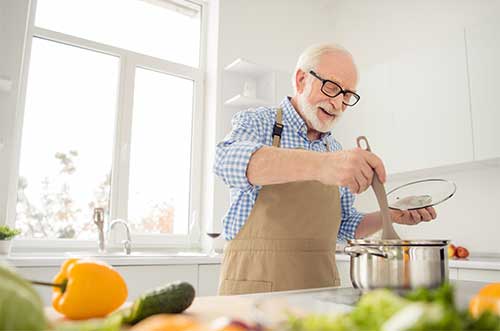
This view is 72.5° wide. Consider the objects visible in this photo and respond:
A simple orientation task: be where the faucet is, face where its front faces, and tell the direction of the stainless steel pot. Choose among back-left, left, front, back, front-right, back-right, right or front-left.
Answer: left

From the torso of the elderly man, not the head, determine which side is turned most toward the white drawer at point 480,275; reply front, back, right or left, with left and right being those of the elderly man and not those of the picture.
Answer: left

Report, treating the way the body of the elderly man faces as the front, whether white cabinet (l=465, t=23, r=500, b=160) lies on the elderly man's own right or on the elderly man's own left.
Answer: on the elderly man's own left

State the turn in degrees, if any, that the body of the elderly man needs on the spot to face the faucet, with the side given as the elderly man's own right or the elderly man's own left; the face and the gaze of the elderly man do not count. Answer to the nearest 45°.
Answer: approximately 180°

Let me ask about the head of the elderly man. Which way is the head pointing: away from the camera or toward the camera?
toward the camera

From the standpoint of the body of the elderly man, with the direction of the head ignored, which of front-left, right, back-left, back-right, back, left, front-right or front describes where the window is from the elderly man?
back

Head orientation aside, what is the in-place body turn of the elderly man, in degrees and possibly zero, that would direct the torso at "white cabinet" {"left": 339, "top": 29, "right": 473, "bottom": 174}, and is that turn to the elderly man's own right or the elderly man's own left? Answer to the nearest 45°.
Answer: approximately 90° to the elderly man's own left

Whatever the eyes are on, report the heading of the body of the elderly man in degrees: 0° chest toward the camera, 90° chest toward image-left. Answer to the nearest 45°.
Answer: approximately 315°
